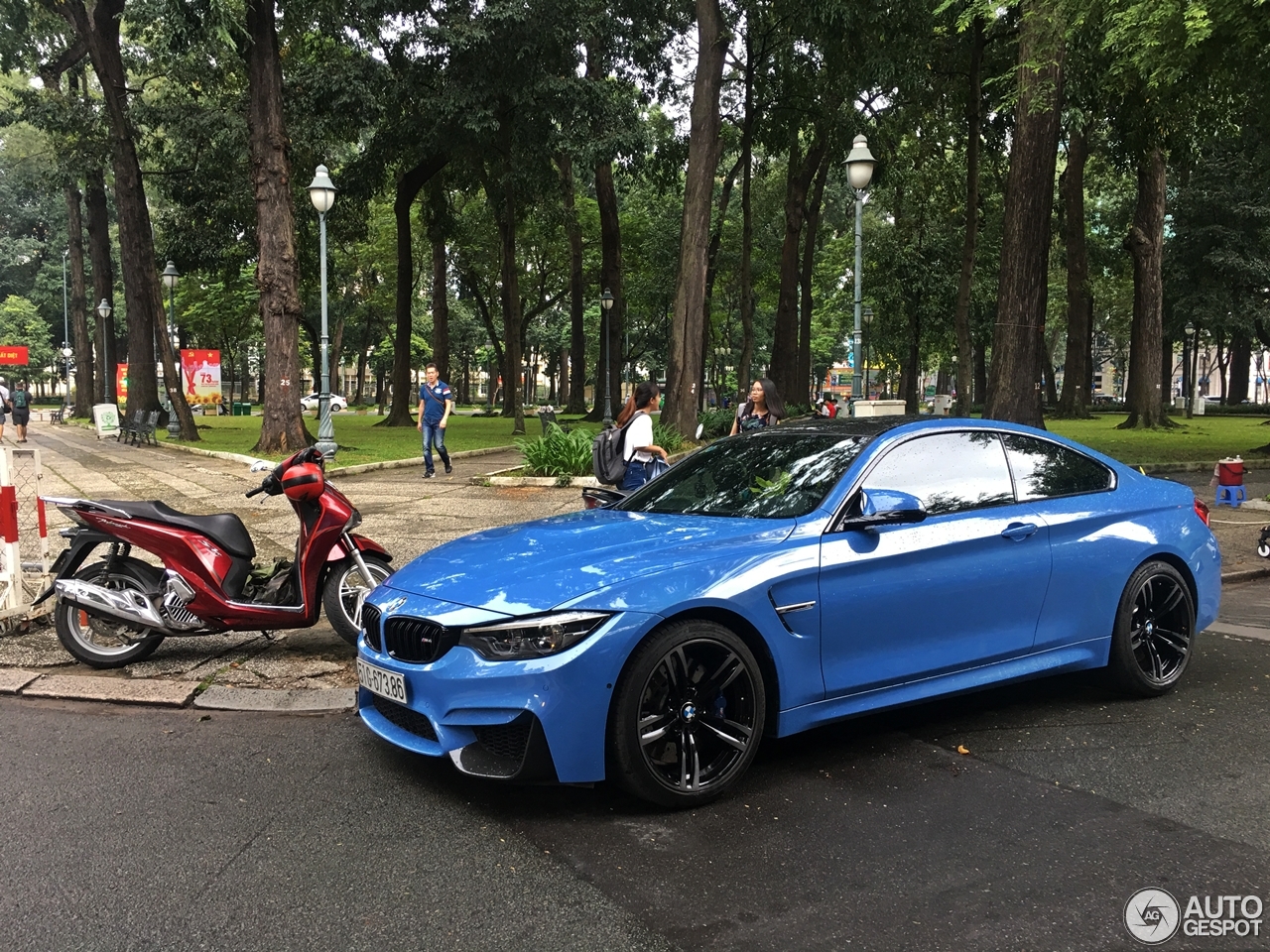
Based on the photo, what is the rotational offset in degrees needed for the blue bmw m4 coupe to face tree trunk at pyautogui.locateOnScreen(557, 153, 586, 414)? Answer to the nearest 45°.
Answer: approximately 135° to its right

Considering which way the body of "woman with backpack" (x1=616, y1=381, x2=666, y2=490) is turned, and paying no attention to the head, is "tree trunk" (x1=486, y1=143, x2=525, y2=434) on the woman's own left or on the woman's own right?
on the woman's own left

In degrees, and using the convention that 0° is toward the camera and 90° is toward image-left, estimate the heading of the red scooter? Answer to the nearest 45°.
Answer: approximately 270°

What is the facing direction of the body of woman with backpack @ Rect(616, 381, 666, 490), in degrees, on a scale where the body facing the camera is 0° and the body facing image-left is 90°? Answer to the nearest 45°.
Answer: approximately 270°

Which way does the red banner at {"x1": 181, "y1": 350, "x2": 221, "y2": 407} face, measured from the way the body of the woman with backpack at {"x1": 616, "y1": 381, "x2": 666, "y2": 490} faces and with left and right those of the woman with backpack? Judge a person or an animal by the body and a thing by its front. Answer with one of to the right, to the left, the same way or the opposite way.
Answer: to the right

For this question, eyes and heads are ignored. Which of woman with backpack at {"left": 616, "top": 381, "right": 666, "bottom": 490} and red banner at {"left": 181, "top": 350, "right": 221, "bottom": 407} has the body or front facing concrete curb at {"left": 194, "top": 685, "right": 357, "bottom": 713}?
the red banner

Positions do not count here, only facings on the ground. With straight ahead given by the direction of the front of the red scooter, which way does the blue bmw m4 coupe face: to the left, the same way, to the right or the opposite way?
the opposite way

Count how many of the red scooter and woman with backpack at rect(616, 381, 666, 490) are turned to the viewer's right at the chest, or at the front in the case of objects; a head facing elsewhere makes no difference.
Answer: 2

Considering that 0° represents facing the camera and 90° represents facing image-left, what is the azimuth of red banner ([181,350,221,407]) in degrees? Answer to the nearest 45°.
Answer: approximately 0°

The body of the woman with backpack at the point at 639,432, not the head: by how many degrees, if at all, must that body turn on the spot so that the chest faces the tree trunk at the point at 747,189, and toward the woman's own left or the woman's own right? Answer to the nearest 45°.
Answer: approximately 90° to the woman's own left

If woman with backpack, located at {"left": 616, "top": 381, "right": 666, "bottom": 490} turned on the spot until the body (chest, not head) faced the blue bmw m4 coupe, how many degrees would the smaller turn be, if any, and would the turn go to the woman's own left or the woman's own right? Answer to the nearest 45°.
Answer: approximately 90° to the woman's own right
